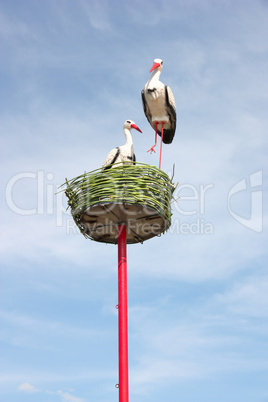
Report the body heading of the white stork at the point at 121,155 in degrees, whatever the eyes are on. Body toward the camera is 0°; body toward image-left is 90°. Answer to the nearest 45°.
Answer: approximately 315°
